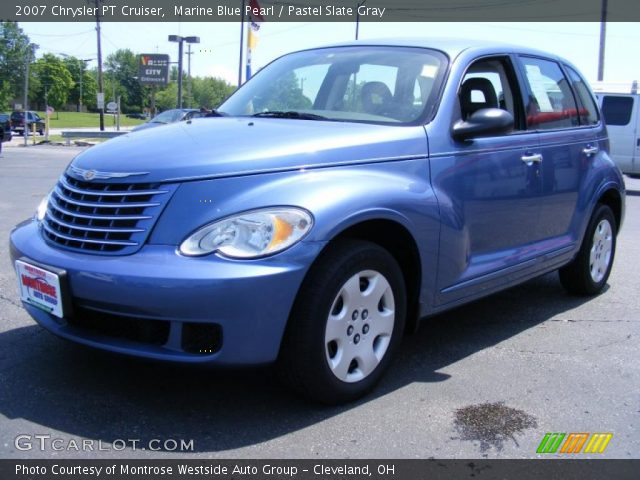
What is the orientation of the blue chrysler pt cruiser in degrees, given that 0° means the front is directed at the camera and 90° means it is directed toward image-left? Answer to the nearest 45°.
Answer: approximately 45°

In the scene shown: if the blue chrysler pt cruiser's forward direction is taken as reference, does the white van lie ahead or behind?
behind

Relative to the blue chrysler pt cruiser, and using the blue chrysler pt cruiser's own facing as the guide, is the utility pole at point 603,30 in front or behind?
behind
